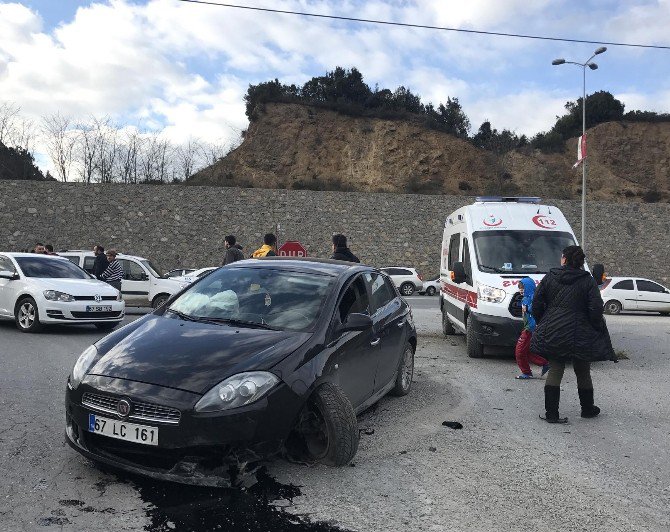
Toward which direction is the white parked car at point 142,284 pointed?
to the viewer's right

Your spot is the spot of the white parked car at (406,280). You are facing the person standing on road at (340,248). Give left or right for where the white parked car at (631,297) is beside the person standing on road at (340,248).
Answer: left

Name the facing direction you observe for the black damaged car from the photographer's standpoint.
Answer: facing the viewer and to the left of the viewer

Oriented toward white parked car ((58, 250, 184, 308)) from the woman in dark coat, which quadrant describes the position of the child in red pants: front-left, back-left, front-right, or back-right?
front-right

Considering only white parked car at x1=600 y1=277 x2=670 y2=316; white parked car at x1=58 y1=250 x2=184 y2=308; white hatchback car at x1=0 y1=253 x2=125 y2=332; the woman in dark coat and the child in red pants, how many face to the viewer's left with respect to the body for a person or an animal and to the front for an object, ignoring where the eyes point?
1

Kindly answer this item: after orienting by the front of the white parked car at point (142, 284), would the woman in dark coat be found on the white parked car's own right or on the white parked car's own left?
on the white parked car's own right

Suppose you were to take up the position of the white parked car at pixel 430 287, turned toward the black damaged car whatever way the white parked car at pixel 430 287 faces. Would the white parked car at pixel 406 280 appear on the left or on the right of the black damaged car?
right

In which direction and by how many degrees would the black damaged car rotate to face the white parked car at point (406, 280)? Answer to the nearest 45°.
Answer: approximately 135° to its right
